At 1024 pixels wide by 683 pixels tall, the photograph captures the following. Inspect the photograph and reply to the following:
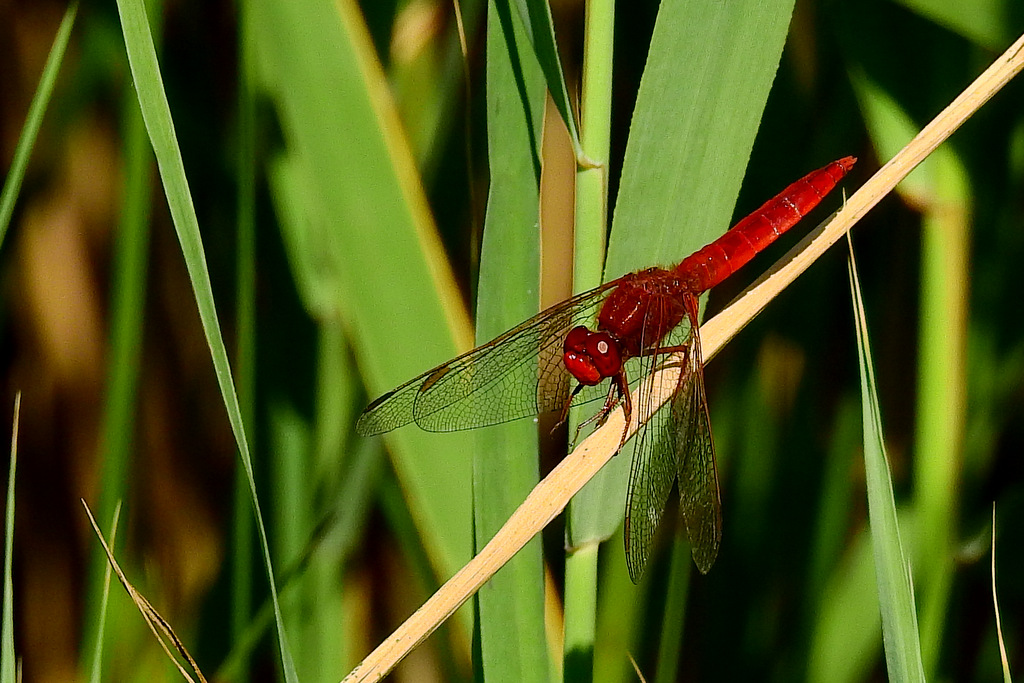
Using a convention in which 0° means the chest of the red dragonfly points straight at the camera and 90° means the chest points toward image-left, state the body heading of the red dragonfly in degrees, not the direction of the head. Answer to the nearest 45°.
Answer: approximately 45°
